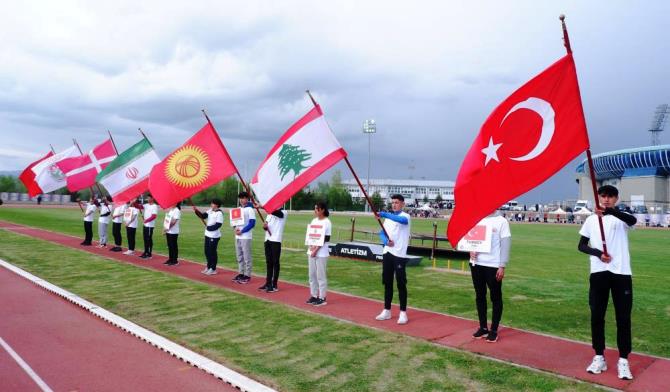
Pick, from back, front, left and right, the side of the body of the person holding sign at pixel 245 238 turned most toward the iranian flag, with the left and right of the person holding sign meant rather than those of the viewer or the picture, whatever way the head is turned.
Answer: right

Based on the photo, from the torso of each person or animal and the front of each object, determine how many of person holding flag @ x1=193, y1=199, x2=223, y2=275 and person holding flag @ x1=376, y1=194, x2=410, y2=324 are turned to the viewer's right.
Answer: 0

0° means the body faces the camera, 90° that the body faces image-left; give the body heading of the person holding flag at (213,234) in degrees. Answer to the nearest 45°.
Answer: approximately 45°

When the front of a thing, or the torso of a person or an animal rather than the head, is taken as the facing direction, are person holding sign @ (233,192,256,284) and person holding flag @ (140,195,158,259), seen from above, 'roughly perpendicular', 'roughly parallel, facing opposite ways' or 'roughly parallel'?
roughly parallel

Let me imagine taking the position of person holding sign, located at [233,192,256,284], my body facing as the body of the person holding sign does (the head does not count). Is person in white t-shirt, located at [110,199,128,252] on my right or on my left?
on my right

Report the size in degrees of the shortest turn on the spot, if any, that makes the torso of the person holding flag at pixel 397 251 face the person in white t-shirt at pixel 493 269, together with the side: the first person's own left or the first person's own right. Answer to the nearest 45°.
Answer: approximately 90° to the first person's own left

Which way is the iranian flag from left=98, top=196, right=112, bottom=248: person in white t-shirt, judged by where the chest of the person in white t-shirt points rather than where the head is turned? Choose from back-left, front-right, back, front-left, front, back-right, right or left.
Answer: front-left

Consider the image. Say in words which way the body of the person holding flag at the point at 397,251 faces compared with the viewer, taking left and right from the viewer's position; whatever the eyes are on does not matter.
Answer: facing the viewer and to the left of the viewer

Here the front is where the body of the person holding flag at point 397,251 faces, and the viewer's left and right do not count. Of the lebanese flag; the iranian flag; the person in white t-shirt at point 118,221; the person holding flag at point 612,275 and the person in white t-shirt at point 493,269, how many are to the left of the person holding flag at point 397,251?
2

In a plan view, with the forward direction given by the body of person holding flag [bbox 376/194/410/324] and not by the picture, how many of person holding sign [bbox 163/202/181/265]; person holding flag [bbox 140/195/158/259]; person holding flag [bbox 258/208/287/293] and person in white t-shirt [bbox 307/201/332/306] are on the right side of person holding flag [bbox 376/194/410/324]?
4

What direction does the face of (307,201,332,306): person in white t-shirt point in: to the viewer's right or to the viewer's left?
to the viewer's left

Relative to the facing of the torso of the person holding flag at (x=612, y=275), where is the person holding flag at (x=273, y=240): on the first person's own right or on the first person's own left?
on the first person's own right

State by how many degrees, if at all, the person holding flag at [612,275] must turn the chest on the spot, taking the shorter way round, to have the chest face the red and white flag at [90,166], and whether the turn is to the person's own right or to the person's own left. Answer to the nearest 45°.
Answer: approximately 90° to the person's own right

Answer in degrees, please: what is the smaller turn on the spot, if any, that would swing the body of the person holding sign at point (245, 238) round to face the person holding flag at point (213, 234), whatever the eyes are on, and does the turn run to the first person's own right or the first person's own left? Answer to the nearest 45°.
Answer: approximately 90° to the first person's own right

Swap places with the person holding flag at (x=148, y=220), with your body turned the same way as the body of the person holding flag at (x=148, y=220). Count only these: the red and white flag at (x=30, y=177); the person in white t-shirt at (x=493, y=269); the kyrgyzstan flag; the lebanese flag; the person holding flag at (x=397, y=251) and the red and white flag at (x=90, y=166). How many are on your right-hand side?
2

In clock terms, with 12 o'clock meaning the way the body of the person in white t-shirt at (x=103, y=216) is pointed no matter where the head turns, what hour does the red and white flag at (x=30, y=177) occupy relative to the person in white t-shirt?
The red and white flag is roughly at 3 o'clock from the person in white t-shirt.

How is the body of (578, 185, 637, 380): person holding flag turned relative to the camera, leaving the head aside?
toward the camera

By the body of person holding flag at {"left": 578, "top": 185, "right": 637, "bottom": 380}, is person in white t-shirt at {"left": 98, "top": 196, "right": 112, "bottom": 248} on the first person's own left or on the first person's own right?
on the first person's own right
